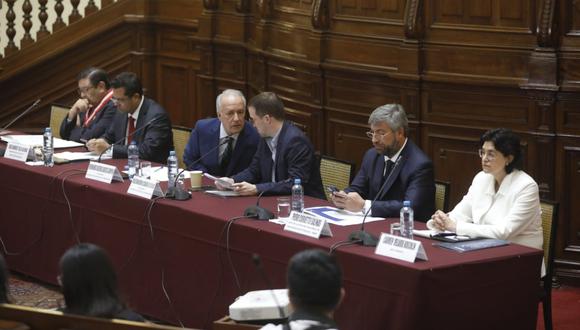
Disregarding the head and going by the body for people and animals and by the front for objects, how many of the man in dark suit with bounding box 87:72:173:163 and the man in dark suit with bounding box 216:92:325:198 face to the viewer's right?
0

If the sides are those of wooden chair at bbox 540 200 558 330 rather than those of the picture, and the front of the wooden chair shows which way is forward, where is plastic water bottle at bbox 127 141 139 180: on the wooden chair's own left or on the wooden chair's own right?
on the wooden chair's own right

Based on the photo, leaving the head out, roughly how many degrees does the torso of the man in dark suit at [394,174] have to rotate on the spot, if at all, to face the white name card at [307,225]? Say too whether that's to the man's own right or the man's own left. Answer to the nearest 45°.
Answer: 0° — they already face it

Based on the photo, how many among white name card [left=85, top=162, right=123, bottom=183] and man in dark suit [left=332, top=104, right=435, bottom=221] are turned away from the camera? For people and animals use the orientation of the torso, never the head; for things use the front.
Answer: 0

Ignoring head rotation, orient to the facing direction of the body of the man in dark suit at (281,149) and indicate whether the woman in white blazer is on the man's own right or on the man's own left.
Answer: on the man's own left

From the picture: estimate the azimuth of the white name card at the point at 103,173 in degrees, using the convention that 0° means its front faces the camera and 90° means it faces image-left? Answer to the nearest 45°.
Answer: approximately 45°

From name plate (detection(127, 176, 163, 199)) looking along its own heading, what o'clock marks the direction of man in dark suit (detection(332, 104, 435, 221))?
The man in dark suit is roughly at 8 o'clock from the name plate.

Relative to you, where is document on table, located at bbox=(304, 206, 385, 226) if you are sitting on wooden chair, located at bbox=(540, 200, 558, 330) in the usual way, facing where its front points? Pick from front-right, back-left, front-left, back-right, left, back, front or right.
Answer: front-right

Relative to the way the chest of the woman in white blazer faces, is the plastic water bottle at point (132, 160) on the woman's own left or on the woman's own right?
on the woman's own right

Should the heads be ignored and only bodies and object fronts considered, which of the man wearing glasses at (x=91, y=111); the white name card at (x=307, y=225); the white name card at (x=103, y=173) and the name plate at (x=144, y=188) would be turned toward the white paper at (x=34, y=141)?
the man wearing glasses

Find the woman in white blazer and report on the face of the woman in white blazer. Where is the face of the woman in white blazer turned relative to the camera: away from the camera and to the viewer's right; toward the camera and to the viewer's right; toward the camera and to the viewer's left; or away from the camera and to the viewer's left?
toward the camera and to the viewer's left

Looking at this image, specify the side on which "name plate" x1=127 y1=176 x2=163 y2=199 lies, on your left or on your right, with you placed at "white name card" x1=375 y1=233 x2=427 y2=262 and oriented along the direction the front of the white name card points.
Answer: on your right
